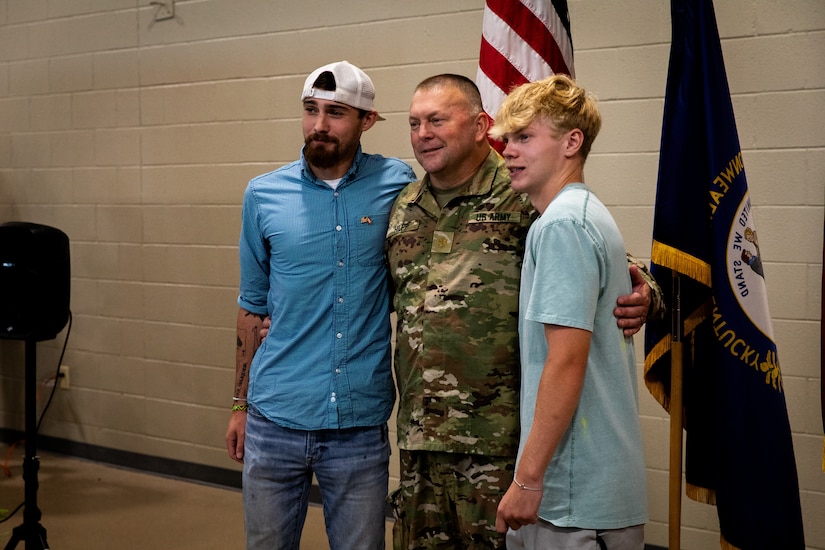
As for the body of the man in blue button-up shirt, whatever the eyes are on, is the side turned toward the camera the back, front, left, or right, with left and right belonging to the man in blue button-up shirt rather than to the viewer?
front

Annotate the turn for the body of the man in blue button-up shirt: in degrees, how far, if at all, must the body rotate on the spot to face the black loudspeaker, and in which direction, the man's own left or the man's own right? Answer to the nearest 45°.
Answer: approximately 135° to the man's own right

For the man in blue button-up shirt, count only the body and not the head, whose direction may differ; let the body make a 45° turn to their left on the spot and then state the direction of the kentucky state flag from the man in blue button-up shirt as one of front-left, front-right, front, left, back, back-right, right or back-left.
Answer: front-left

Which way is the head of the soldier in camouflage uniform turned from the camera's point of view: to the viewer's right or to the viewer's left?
to the viewer's left

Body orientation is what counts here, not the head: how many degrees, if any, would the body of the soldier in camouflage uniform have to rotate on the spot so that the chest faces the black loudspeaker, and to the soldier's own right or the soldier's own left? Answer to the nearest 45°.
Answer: approximately 90° to the soldier's own right

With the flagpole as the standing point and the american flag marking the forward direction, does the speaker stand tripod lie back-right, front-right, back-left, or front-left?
front-left

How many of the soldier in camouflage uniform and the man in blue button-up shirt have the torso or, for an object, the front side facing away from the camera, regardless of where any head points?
0

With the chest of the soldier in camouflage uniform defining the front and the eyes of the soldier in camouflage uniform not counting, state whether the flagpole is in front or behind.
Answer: behind

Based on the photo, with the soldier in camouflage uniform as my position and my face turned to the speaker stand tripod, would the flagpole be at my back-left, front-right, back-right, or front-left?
back-right

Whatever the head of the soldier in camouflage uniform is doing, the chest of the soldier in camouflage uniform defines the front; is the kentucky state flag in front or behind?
behind

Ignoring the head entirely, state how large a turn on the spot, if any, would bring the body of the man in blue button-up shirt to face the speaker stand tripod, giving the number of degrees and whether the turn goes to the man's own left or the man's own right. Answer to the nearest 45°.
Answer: approximately 135° to the man's own right

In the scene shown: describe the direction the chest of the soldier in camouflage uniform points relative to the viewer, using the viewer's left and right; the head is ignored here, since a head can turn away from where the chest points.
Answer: facing the viewer and to the left of the viewer

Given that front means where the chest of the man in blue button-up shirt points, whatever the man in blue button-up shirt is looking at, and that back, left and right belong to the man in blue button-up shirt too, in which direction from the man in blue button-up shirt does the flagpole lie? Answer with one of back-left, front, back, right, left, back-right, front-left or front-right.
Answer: left

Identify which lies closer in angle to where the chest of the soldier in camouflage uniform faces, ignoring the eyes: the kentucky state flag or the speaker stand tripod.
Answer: the speaker stand tripod
